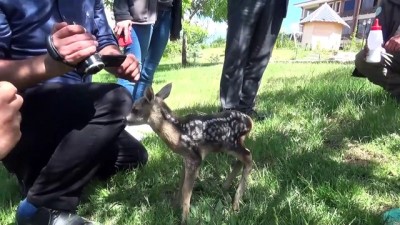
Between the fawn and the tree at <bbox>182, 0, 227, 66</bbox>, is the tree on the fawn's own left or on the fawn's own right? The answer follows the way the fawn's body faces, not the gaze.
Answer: on the fawn's own right

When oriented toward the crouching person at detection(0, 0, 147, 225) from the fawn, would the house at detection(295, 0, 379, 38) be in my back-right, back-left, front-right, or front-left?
back-right

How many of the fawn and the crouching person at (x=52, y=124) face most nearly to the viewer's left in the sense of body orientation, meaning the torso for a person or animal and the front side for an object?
1

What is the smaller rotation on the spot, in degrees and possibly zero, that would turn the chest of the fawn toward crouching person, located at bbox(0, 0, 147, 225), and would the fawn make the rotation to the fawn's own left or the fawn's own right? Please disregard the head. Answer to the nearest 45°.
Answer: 0° — it already faces them

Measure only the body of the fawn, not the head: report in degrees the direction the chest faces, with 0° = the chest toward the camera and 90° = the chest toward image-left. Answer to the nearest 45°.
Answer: approximately 90°

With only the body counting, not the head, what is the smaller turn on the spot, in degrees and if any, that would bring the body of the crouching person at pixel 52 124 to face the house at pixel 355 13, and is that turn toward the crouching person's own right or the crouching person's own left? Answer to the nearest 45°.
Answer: approximately 90° to the crouching person's own left

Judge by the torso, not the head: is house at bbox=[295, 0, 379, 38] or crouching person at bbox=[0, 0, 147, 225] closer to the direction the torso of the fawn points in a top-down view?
the crouching person

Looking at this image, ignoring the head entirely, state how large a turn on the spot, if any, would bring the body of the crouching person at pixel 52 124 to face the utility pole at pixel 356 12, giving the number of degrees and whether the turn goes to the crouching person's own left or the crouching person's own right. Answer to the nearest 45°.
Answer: approximately 90° to the crouching person's own left

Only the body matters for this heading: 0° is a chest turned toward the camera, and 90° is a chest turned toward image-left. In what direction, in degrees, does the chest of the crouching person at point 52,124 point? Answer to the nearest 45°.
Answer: approximately 315°

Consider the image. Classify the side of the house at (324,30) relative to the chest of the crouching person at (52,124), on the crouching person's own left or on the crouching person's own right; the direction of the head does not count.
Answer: on the crouching person's own left
